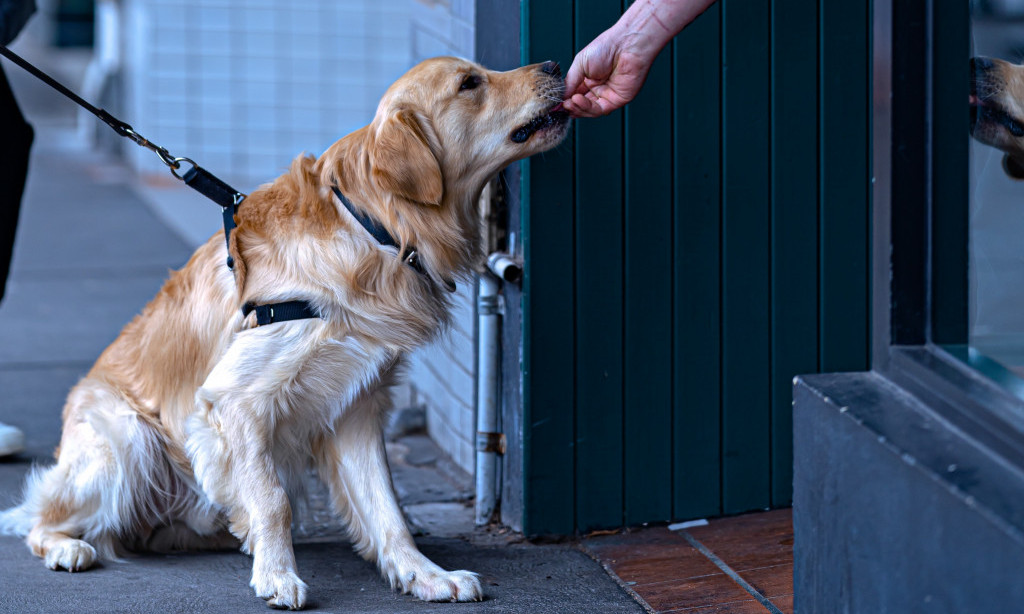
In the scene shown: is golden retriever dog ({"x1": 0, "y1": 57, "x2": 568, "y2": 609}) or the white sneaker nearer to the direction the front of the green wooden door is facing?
the golden retriever dog

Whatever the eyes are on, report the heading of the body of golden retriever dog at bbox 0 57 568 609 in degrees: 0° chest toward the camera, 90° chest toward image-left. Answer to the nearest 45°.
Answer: approximately 270°

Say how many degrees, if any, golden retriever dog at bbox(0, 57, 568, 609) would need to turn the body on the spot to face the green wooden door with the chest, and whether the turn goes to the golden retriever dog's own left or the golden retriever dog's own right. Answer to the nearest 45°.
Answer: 0° — it already faces it

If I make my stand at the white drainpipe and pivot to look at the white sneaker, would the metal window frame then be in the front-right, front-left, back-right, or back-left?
back-left

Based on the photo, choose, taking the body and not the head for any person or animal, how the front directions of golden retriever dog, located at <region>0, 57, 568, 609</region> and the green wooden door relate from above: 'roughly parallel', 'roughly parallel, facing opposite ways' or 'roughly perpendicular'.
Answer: roughly perpendicular

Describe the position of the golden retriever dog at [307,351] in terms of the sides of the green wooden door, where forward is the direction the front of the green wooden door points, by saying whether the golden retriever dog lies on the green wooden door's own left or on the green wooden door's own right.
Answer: on the green wooden door's own right
